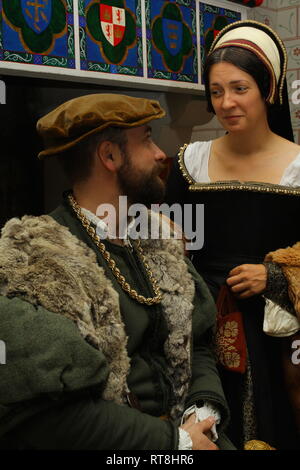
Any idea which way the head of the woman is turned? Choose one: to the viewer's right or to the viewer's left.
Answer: to the viewer's left

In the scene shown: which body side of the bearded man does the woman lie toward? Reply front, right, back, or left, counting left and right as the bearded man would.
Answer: left

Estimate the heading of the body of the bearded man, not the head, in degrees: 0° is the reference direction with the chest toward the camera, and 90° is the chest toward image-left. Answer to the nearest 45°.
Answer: approximately 315°

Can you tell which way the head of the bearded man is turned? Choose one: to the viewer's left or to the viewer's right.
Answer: to the viewer's right
